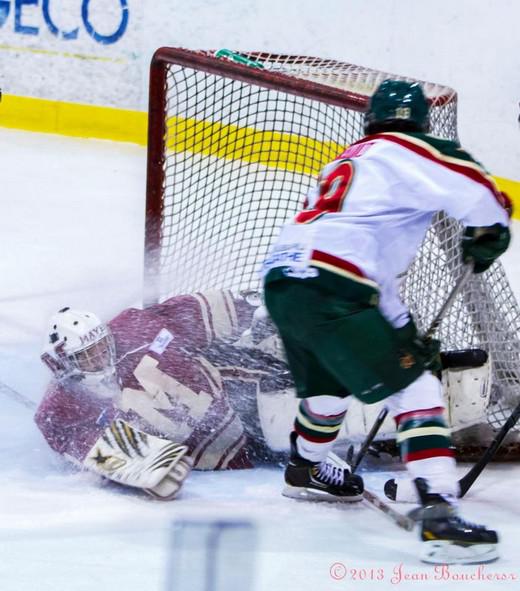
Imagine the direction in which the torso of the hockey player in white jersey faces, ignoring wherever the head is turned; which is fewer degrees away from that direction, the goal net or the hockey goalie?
the goal net

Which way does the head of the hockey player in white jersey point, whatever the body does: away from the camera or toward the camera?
away from the camera

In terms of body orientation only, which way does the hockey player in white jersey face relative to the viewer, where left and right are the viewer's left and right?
facing away from the viewer and to the right of the viewer

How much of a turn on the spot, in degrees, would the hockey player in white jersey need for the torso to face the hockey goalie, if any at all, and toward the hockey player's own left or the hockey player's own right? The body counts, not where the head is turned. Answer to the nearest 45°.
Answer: approximately 90° to the hockey player's own left

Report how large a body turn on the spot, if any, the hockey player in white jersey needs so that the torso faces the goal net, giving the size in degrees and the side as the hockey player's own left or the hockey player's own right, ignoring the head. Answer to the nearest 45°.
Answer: approximately 45° to the hockey player's own left
